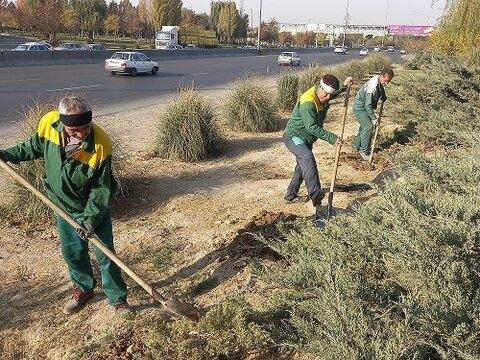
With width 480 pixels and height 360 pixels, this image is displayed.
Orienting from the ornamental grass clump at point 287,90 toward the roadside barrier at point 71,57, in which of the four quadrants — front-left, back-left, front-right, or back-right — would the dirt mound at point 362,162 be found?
back-left

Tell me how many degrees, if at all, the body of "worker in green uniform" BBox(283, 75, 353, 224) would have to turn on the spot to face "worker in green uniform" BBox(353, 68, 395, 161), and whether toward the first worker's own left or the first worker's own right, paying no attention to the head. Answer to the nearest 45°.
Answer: approximately 135° to the first worker's own left

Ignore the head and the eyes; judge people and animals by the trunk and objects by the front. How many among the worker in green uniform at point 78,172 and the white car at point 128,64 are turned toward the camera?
1

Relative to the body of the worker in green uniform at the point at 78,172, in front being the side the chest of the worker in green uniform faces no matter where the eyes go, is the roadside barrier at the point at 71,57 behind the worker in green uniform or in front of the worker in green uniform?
behind

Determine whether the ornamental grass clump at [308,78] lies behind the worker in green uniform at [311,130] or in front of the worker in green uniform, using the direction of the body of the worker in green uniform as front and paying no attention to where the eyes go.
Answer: behind
